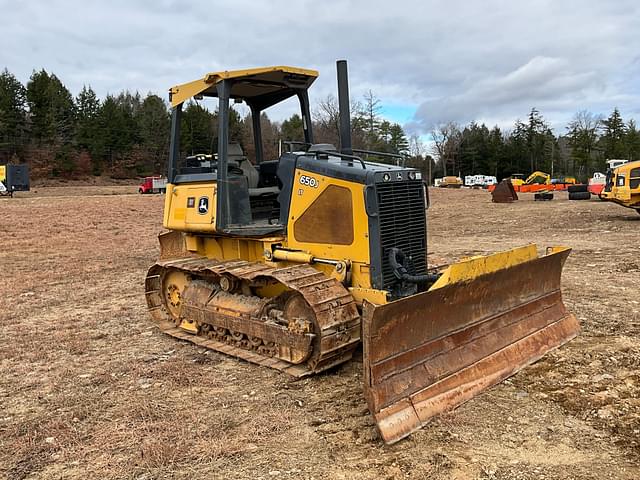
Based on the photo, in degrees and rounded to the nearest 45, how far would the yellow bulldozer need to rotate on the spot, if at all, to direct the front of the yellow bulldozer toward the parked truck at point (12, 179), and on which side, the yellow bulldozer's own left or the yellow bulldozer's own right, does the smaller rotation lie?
approximately 180°

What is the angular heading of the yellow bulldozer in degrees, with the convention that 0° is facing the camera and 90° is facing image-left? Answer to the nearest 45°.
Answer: approximately 315°

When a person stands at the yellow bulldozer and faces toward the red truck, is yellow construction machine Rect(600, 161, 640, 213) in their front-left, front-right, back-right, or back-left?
front-right

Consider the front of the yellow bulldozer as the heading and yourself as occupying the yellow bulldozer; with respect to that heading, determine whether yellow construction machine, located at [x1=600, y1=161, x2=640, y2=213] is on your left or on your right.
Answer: on your left

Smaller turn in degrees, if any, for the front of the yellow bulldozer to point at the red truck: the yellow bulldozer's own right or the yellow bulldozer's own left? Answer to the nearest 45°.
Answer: approximately 135° to the yellow bulldozer's own left

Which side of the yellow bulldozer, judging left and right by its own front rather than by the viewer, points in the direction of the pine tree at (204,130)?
back
